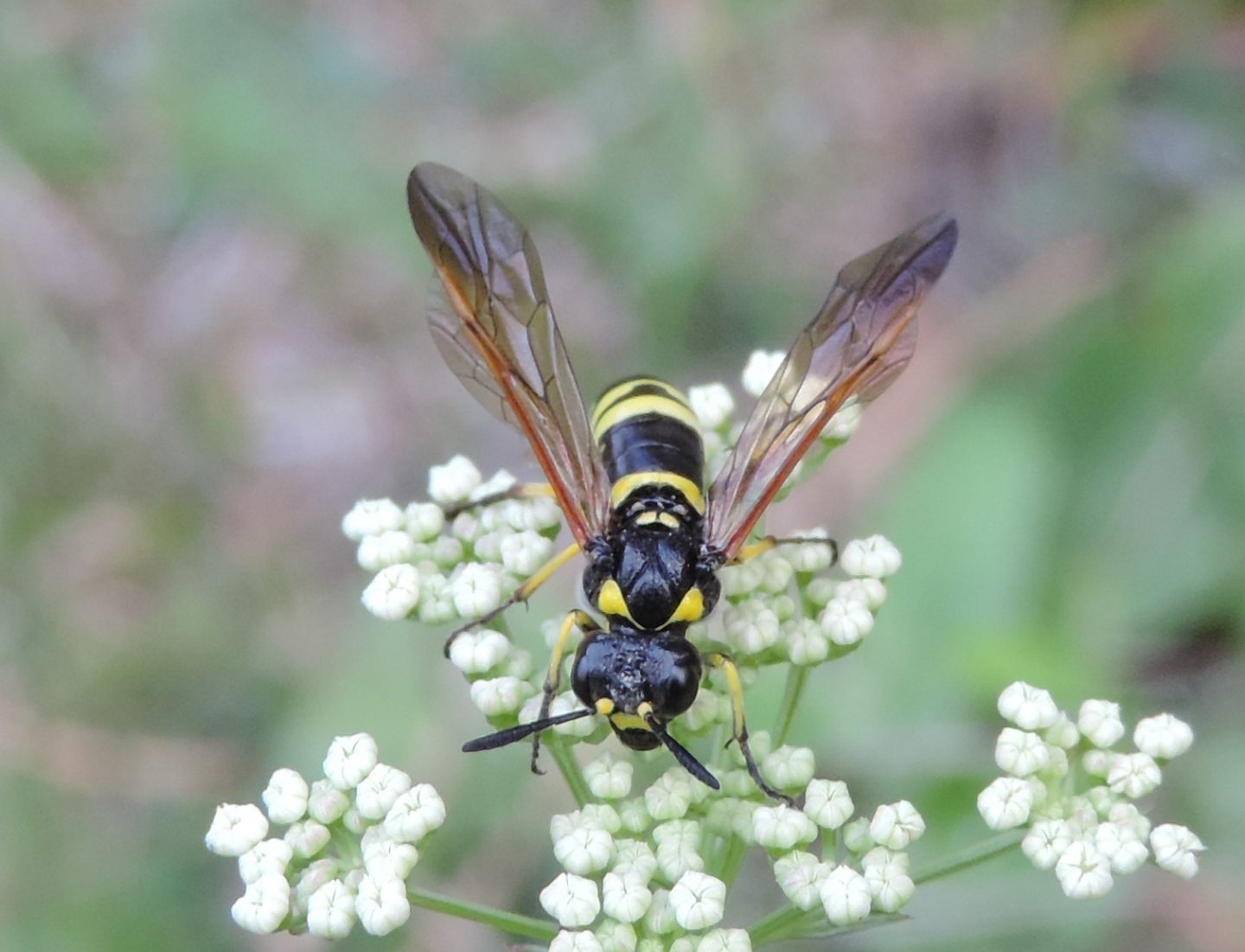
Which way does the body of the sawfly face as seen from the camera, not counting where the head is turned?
toward the camera

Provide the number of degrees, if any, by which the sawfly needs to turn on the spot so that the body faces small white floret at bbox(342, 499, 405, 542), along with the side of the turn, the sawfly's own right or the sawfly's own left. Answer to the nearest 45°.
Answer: approximately 90° to the sawfly's own right
